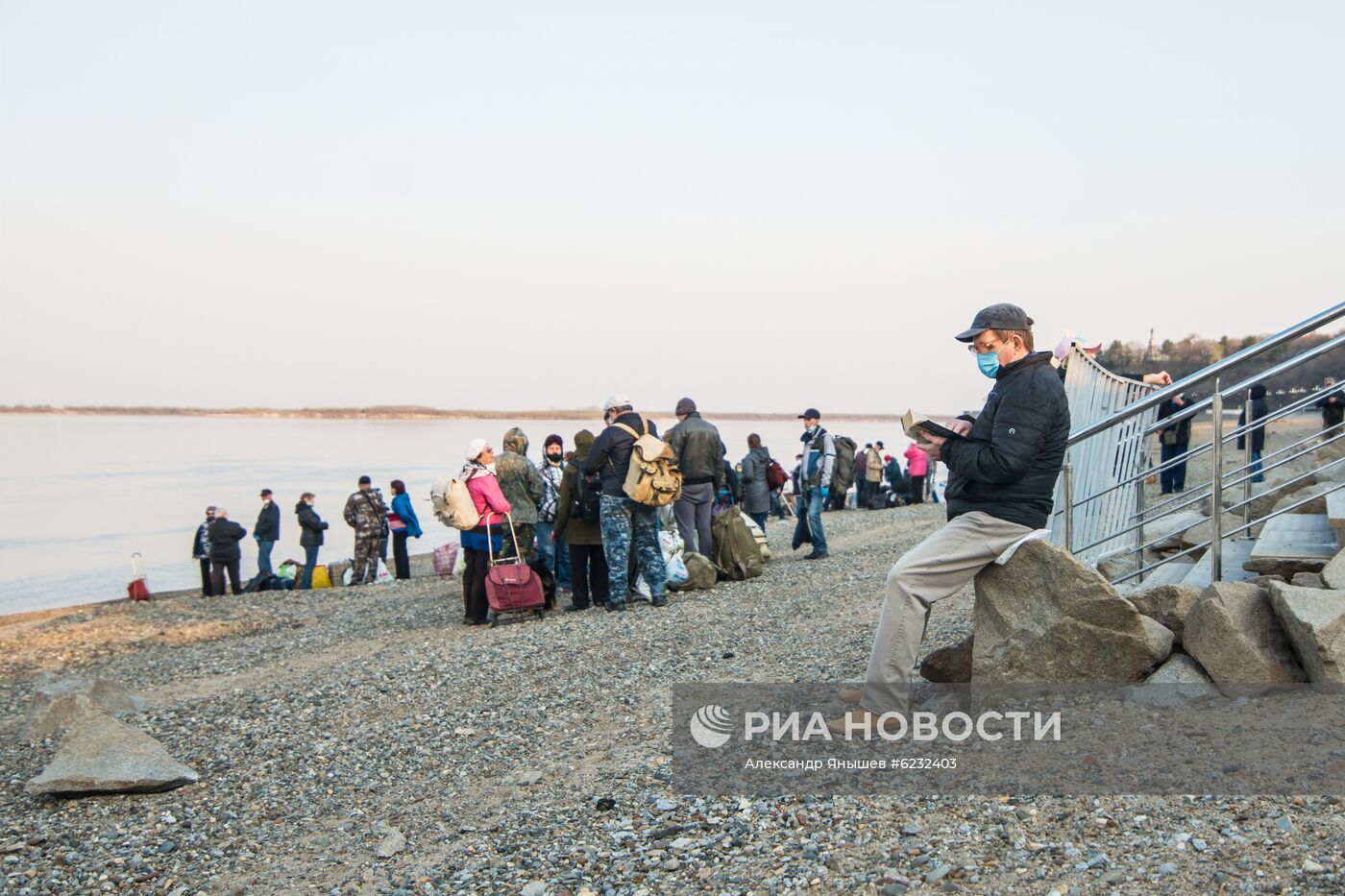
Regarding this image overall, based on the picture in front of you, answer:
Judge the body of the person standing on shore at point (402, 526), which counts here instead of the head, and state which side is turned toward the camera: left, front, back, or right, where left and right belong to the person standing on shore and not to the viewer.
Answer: left

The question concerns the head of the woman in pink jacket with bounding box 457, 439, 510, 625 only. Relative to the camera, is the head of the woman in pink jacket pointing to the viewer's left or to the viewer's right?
to the viewer's right

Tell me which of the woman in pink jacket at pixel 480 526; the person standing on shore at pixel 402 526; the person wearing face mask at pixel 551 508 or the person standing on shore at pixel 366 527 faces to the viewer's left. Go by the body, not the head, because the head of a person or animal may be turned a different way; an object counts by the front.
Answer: the person standing on shore at pixel 402 526

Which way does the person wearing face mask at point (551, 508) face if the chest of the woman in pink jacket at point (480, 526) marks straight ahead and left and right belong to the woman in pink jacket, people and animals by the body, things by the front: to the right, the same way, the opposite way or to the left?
to the right

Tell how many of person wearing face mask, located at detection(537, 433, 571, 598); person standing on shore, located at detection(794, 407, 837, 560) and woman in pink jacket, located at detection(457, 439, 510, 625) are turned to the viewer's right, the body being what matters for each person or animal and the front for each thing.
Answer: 1

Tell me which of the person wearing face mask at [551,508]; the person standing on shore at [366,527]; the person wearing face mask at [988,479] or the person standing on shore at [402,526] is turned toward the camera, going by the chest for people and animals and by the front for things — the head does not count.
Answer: the person wearing face mask at [551,508]

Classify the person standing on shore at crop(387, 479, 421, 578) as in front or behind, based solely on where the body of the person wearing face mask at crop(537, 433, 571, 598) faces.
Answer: behind

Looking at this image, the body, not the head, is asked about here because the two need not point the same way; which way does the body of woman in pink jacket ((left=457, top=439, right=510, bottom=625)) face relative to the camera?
to the viewer's right

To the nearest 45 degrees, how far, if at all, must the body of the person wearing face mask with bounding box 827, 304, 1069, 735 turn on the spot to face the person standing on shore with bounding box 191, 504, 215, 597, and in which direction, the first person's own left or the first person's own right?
approximately 45° to the first person's own right

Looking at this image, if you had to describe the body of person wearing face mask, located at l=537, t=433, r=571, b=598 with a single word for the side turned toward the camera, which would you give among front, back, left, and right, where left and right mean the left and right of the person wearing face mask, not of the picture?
front

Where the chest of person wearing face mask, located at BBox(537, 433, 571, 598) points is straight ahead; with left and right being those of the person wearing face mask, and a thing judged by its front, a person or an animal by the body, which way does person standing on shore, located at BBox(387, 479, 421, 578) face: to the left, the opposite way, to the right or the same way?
to the right
